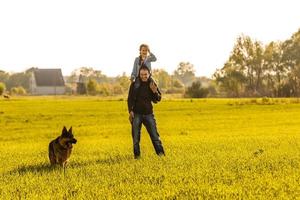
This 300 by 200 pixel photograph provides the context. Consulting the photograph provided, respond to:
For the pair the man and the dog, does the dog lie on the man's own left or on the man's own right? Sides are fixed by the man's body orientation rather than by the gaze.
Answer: on the man's own right

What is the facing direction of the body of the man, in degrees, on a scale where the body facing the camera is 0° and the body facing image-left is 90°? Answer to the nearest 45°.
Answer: approximately 0°
